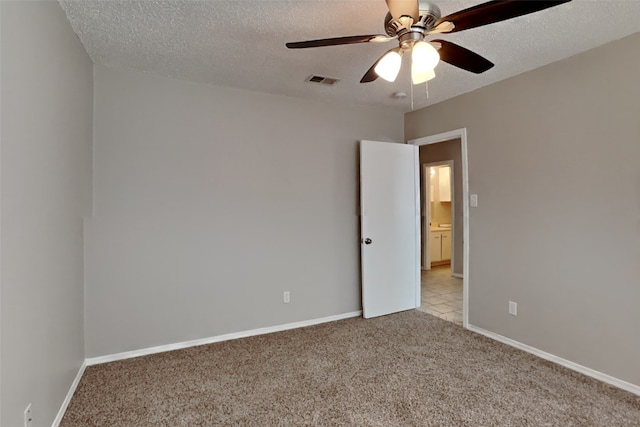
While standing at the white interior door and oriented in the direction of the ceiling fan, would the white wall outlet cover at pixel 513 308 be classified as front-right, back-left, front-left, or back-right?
front-left

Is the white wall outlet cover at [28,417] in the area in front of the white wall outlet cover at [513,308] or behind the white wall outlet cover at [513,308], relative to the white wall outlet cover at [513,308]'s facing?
in front

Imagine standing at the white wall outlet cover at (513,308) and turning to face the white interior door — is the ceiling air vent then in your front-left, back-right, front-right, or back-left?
front-left

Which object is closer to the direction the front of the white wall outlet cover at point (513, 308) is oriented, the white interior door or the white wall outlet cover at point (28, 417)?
the white wall outlet cover

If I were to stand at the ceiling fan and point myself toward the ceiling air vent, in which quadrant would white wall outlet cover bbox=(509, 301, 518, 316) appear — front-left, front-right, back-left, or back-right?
front-right
